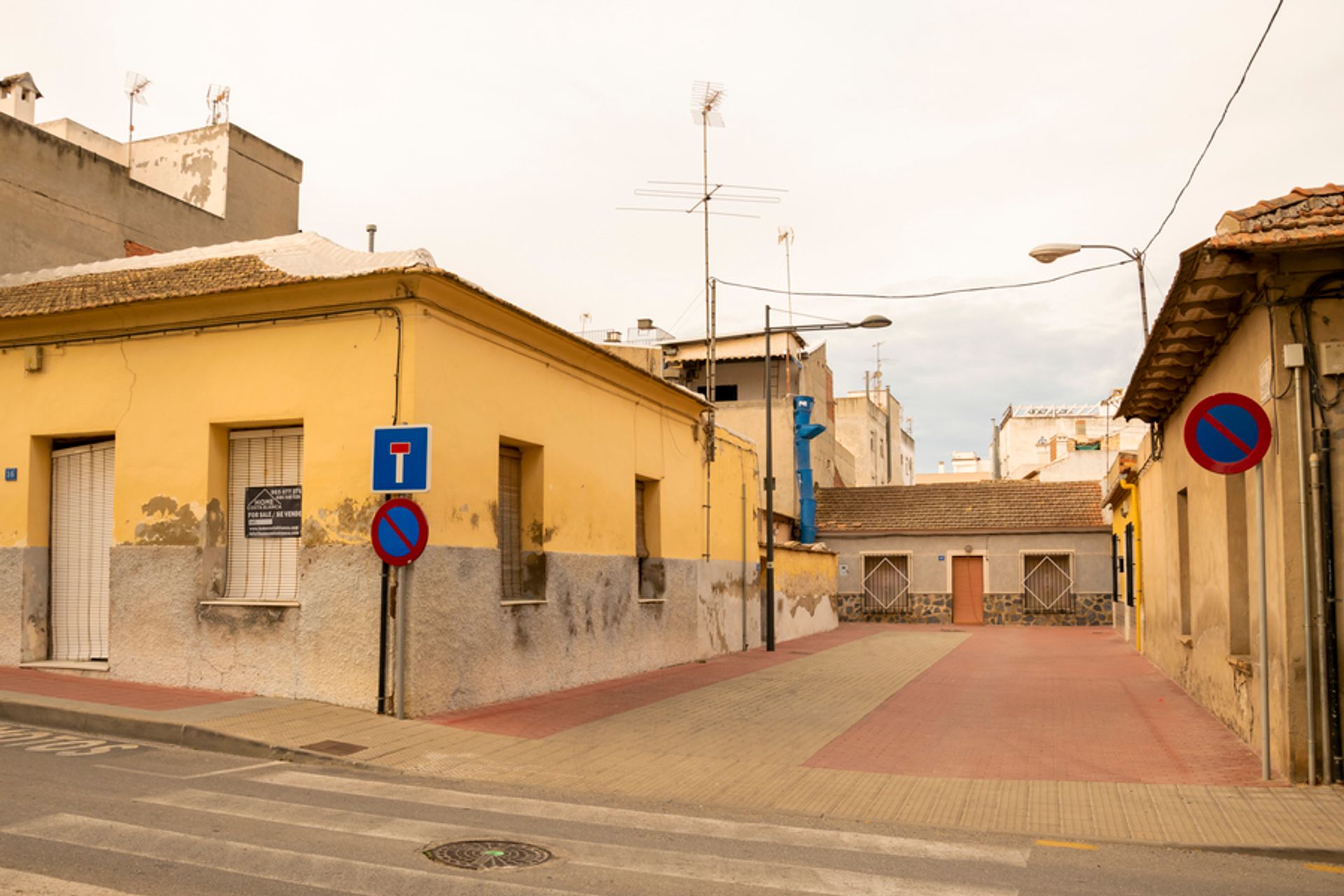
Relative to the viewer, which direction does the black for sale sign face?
toward the camera

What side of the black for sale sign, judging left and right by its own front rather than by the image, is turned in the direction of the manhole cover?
front

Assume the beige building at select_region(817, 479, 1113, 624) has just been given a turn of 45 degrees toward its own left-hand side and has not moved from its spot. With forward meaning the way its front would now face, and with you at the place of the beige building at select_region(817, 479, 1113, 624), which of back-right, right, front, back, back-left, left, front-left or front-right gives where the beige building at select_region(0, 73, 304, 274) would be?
right

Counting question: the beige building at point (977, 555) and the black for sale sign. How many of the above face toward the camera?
2

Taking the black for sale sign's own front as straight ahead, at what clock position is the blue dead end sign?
The blue dead end sign is roughly at 9 o'clock from the black for sale sign.

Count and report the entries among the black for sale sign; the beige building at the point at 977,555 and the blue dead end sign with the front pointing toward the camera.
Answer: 3

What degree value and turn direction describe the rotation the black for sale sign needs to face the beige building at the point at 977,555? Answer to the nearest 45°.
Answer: approximately 135° to its left

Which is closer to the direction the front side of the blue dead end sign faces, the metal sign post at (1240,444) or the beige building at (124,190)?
the metal sign post

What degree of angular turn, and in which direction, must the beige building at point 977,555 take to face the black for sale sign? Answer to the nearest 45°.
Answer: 0° — it already faces it

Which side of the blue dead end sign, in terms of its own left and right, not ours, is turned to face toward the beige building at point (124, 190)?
back

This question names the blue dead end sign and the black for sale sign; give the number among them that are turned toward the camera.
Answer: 2

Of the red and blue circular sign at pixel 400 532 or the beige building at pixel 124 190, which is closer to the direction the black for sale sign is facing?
the red and blue circular sign

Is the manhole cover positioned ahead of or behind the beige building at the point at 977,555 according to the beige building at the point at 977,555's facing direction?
ahead

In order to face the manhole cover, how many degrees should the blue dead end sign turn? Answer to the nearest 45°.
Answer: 0° — it already faces it

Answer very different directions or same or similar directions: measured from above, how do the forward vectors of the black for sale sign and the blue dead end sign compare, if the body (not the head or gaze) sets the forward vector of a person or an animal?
same or similar directions

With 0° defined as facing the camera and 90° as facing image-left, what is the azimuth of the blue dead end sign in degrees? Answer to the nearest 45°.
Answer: approximately 0°
